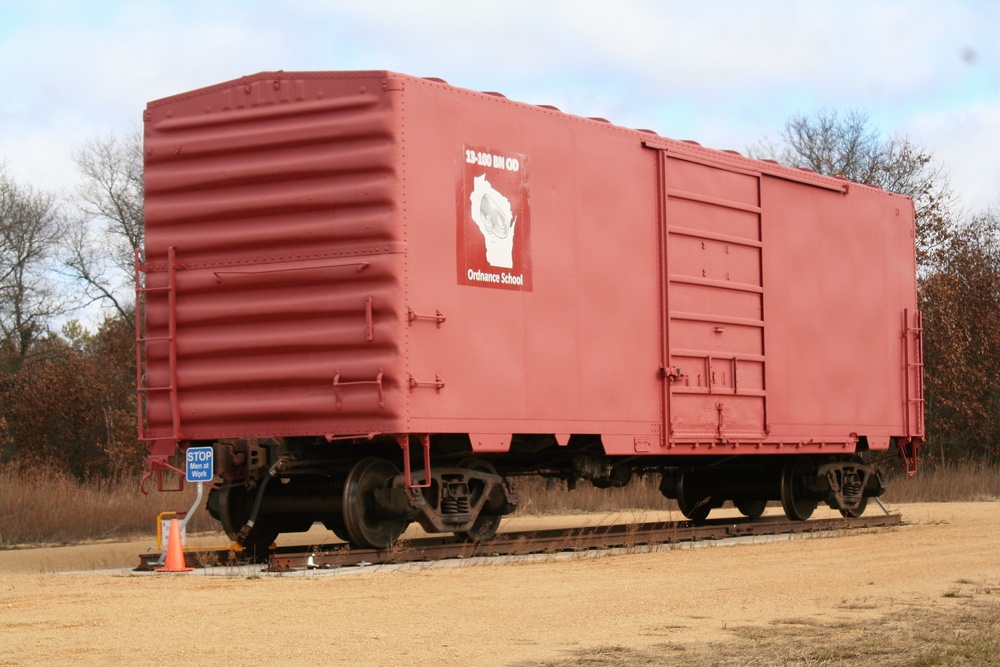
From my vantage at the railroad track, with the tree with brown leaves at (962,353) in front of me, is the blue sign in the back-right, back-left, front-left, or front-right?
back-left

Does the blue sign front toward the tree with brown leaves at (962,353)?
no

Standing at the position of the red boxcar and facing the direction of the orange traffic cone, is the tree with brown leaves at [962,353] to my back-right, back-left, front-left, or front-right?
back-right

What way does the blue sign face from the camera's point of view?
toward the camera
